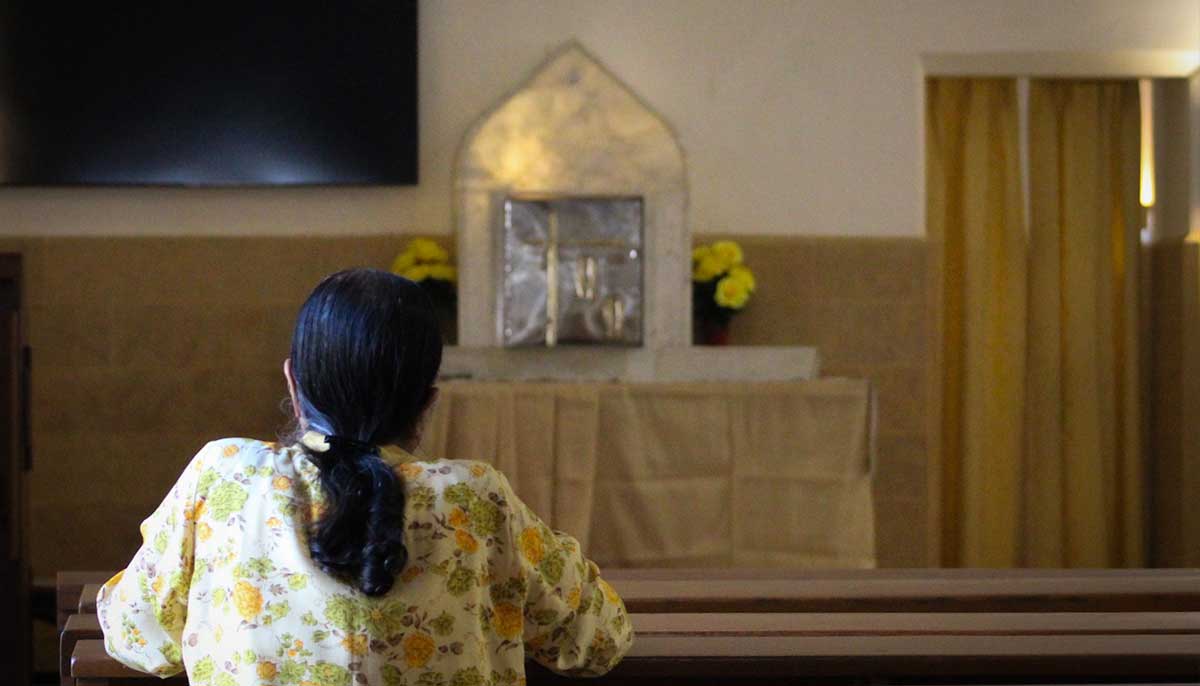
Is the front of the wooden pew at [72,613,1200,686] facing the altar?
yes

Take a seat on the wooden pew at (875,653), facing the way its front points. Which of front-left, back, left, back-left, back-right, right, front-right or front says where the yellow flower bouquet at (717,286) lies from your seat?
front

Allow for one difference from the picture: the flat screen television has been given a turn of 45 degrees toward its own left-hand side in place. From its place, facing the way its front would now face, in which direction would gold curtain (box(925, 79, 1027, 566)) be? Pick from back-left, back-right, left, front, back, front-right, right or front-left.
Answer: front-left

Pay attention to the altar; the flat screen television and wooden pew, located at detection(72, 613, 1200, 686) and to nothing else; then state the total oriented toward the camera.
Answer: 2

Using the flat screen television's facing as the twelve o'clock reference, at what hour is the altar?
The altar is roughly at 10 o'clock from the flat screen television.

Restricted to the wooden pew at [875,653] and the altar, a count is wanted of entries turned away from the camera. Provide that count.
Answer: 1

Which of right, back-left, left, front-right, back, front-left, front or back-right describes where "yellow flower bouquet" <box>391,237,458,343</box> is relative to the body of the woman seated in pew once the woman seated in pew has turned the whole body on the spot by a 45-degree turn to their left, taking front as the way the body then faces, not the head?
front-right

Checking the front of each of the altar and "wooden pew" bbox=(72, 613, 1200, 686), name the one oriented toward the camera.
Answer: the altar

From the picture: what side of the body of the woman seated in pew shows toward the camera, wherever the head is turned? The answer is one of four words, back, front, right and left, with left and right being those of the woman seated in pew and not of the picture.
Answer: back

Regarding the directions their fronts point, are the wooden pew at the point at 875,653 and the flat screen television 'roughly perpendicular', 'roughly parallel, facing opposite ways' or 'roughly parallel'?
roughly parallel, facing opposite ways

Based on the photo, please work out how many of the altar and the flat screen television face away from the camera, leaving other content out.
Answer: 0

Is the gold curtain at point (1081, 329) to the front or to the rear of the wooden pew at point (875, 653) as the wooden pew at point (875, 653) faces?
to the front

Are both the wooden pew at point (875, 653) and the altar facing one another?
yes

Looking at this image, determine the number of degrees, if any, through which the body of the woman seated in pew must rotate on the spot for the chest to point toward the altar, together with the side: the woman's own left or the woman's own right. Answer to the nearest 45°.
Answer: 0° — they already face it

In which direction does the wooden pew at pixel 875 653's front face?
away from the camera

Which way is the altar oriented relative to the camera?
toward the camera
